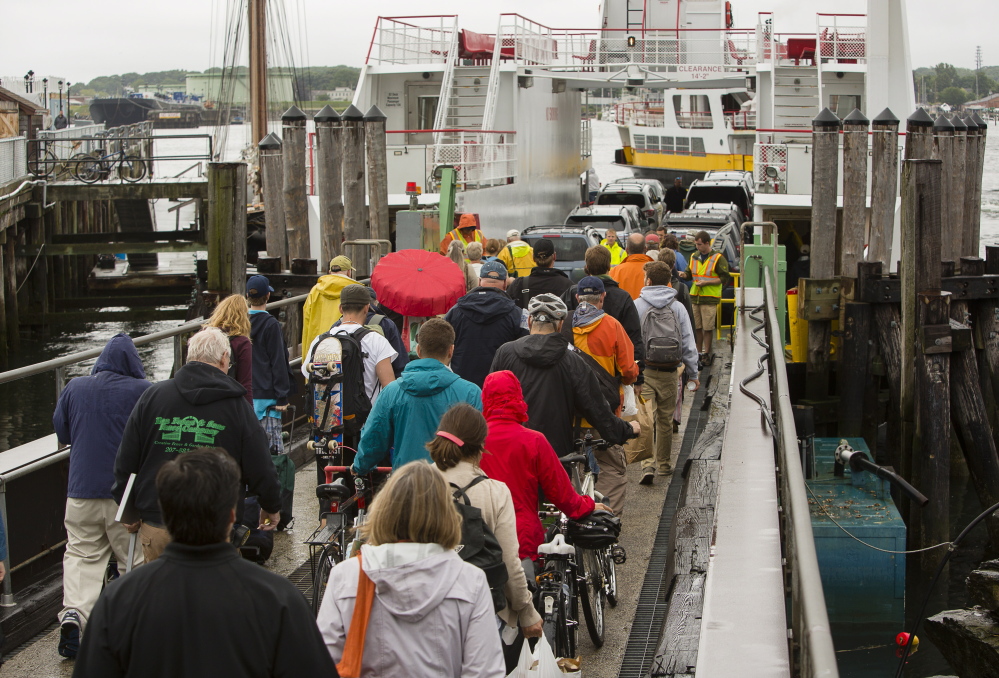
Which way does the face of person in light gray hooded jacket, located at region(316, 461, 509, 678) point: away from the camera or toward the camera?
away from the camera

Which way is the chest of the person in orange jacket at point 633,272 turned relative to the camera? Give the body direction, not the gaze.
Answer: away from the camera

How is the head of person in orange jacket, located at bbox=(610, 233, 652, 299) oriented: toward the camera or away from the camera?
away from the camera

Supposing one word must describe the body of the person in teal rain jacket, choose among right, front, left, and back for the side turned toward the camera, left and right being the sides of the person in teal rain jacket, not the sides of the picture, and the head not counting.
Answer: back

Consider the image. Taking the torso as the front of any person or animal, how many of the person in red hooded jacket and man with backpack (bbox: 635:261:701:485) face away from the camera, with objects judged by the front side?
2

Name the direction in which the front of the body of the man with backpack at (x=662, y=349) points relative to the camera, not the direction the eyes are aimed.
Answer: away from the camera

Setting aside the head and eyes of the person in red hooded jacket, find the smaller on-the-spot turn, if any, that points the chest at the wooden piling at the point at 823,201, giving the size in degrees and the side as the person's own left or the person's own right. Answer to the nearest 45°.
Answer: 0° — they already face it

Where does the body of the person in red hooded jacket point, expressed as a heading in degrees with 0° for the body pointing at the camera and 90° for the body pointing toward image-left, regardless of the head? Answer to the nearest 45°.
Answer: approximately 180°

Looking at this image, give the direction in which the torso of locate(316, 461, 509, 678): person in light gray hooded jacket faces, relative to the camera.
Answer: away from the camera
